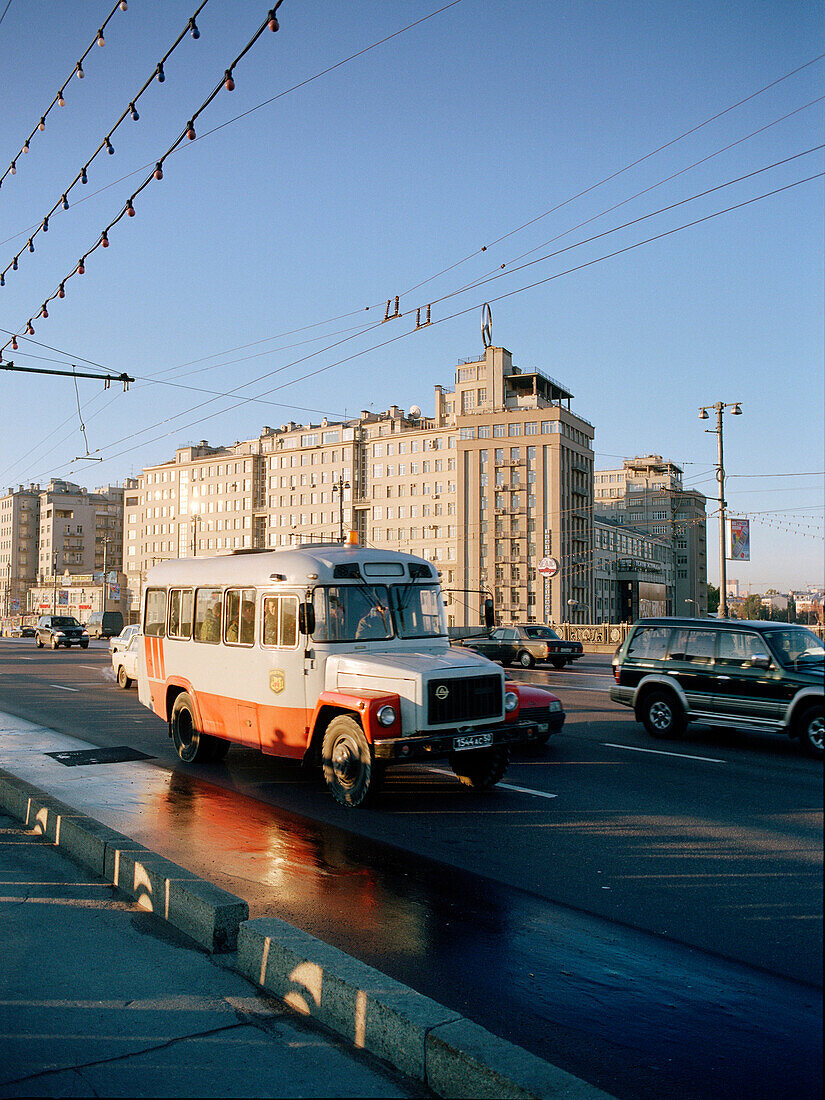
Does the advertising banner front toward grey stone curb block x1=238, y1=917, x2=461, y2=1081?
yes

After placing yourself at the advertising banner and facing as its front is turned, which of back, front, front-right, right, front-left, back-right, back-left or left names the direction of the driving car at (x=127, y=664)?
front-right

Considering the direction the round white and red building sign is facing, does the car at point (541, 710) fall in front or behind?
in front

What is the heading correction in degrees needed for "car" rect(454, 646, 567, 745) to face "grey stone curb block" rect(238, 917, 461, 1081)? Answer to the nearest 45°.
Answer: approximately 45° to its right

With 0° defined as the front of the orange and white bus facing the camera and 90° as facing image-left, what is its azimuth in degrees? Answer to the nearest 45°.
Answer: approximately 315°

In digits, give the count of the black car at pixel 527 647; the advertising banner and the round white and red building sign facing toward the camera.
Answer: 2

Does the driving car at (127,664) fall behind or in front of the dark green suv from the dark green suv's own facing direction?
behind

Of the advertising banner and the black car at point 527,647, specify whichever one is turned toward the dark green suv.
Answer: the advertising banner

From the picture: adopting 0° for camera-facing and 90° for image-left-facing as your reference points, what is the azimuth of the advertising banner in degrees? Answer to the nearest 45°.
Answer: approximately 0°

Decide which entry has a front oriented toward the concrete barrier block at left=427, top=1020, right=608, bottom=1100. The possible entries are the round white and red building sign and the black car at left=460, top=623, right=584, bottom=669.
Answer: the round white and red building sign
